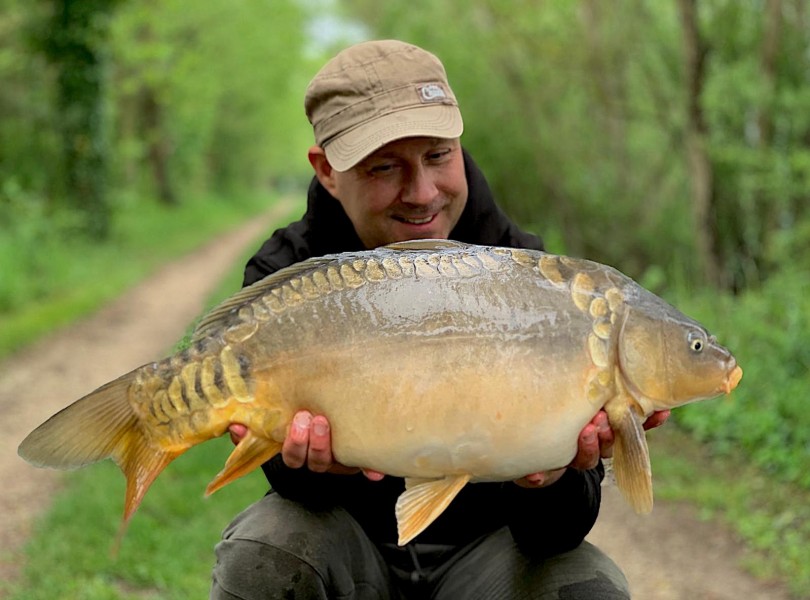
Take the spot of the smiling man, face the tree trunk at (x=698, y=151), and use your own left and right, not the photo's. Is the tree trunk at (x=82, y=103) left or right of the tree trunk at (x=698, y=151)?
left

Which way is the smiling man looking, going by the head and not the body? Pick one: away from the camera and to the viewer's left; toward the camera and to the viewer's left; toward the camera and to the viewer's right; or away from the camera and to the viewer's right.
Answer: toward the camera and to the viewer's right

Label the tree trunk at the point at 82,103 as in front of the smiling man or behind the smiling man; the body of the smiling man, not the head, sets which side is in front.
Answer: behind

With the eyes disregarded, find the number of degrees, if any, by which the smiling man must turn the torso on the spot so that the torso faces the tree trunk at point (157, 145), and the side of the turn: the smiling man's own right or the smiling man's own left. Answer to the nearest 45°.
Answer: approximately 180°

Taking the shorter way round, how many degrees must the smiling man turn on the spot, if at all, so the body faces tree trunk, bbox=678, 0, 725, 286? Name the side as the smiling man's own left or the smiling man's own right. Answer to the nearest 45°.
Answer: approximately 135° to the smiling man's own left

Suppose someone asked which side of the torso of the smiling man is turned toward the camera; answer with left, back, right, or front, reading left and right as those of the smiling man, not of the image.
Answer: front
